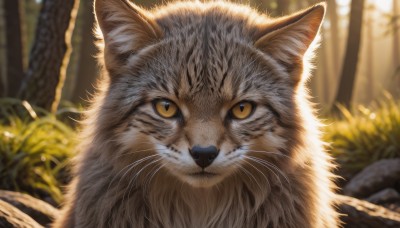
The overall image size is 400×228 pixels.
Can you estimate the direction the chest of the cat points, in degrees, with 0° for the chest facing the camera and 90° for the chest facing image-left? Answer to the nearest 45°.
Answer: approximately 0°

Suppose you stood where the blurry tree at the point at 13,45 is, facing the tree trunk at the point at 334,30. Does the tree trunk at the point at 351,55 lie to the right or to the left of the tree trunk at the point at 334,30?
right

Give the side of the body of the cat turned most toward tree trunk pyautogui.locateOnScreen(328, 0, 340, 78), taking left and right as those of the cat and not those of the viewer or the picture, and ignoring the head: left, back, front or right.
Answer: back

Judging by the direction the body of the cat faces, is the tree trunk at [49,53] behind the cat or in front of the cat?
behind
